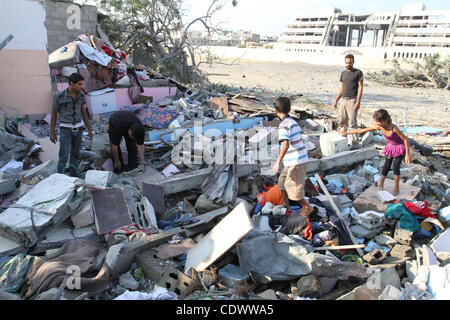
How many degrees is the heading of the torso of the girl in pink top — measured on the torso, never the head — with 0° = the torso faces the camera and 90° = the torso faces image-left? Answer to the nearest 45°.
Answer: approximately 45°

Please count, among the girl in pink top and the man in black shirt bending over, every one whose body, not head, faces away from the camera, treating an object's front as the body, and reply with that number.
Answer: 0

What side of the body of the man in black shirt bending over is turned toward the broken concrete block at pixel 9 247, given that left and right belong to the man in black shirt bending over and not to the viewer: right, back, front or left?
right

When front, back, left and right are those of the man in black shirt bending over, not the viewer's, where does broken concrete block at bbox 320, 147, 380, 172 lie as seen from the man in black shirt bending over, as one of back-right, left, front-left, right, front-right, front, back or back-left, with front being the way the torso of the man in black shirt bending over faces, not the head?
front-left

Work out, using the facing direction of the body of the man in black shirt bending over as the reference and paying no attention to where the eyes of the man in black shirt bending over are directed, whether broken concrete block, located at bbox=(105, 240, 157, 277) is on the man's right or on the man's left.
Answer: on the man's right

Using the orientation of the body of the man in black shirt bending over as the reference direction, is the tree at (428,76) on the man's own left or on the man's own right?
on the man's own left

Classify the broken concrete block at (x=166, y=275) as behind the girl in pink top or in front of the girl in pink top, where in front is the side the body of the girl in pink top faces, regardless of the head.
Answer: in front

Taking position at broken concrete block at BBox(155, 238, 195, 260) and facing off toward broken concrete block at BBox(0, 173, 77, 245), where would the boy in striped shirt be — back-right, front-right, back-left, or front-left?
back-right

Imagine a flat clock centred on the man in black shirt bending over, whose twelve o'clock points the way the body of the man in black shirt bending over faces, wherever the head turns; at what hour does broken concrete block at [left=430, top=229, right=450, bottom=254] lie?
The broken concrete block is roughly at 12 o'clock from the man in black shirt bending over.

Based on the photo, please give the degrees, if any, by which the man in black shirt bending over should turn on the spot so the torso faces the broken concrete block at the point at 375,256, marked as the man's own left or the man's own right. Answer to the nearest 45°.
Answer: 0° — they already face it
